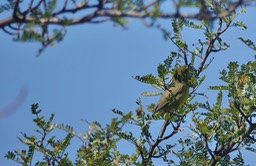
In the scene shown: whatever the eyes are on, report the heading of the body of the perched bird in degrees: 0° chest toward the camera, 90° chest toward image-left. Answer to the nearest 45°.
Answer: approximately 270°
